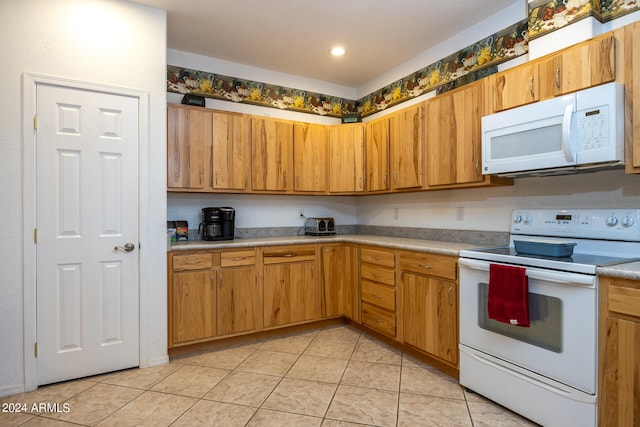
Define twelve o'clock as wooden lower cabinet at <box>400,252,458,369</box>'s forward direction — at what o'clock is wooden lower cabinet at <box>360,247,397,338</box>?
wooden lower cabinet at <box>360,247,397,338</box> is roughly at 3 o'clock from wooden lower cabinet at <box>400,252,458,369</box>.

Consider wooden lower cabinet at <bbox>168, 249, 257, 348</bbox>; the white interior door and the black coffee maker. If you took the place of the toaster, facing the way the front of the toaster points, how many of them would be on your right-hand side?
3

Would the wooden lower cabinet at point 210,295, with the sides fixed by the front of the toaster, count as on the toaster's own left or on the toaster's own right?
on the toaster's own right

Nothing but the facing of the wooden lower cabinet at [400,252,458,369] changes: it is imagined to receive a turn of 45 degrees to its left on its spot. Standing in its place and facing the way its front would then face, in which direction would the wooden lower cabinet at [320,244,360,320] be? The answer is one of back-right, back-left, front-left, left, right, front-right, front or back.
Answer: back-right

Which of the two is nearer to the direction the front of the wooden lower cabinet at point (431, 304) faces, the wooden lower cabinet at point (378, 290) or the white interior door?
the white interior door

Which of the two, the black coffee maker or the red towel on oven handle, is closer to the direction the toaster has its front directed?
the red towel on oven handle

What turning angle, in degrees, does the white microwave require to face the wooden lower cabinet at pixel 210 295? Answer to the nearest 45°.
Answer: approximately 45° to its right

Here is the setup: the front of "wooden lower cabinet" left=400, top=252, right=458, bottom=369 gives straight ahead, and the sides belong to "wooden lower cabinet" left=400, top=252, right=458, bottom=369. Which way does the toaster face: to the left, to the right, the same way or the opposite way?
to the left

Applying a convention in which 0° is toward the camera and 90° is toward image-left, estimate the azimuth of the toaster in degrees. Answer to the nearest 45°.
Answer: approximately 315°

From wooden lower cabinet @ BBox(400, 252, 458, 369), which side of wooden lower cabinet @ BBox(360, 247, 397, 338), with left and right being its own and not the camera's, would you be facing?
left

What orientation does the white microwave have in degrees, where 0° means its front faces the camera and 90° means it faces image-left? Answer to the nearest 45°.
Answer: approximately 45°

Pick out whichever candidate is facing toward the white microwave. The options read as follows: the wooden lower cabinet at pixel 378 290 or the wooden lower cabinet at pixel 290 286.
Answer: the wooden lower cabinet at pixel 290 286

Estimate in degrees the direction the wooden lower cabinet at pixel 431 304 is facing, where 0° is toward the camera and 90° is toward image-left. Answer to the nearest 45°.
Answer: approximately 45°

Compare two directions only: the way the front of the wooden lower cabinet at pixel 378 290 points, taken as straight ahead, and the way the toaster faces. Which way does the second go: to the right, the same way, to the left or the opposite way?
to the left
